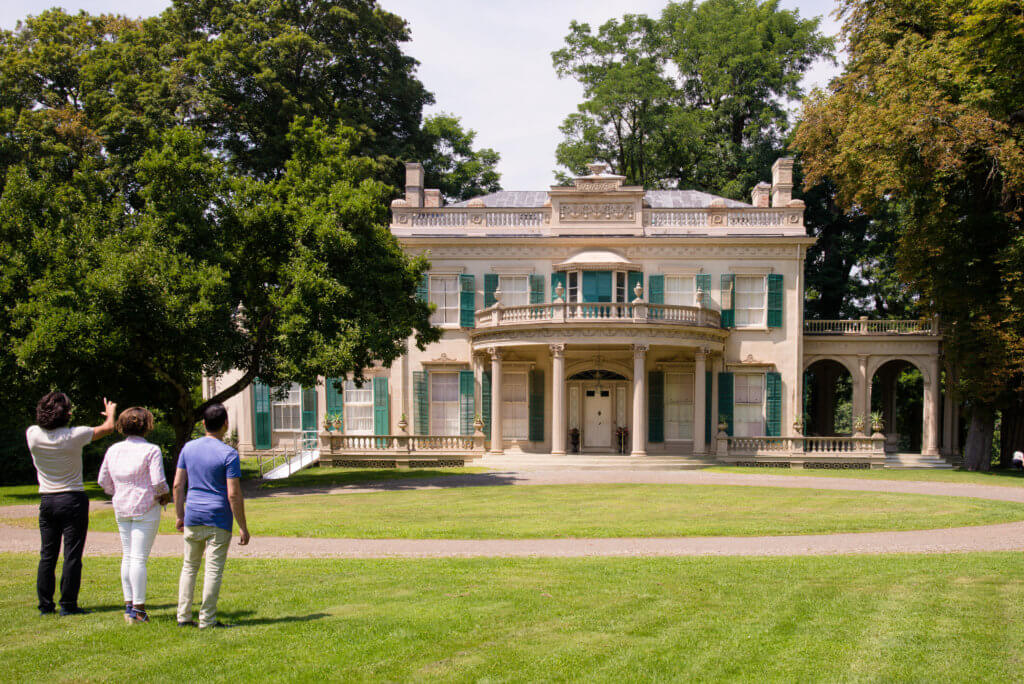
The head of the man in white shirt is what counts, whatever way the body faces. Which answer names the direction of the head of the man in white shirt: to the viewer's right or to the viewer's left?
to the viewer's right

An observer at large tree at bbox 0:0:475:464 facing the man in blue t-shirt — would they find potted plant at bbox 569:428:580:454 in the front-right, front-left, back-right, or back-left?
back-left

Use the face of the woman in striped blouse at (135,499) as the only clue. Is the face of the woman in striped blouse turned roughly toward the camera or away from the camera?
away from the camera

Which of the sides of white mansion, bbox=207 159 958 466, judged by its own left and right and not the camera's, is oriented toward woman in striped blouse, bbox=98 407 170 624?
front

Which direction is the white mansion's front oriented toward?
toward the camera

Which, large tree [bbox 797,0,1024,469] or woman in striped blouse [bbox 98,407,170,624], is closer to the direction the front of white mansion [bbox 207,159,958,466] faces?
the woman in striped blouse

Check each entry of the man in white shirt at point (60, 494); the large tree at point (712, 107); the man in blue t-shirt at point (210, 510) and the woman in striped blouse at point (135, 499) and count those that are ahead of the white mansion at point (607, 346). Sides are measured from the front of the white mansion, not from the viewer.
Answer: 3

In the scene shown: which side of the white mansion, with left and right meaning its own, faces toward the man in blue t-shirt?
front

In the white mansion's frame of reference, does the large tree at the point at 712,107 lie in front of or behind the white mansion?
behind
